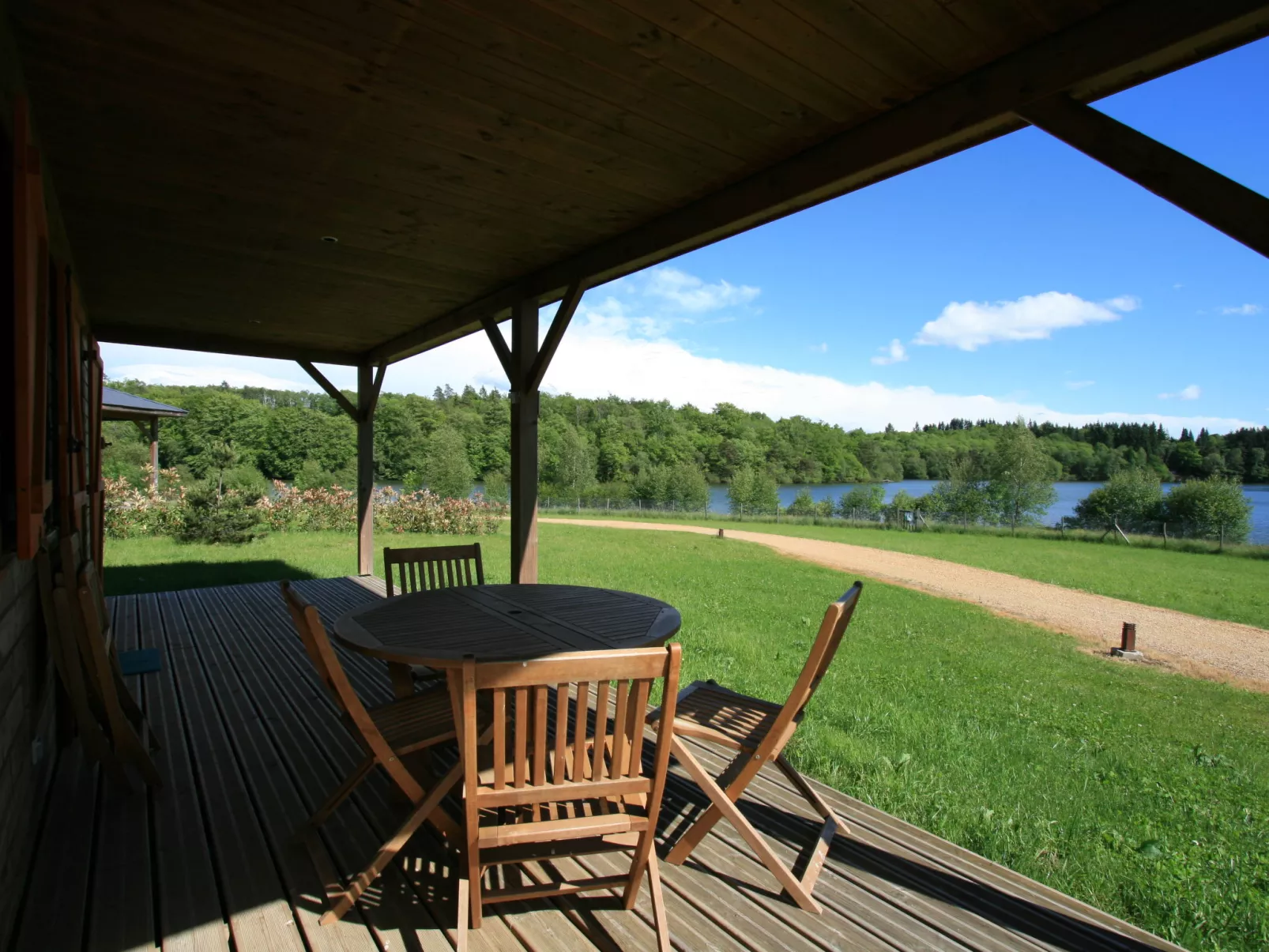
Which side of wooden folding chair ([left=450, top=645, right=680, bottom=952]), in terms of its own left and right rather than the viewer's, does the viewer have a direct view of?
back

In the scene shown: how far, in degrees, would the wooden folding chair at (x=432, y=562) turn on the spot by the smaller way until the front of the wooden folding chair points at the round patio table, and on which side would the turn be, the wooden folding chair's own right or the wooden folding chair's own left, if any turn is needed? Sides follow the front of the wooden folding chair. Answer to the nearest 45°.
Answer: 0° — it already faces it

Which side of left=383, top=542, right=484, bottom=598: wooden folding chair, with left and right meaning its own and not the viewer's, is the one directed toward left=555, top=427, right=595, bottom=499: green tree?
back

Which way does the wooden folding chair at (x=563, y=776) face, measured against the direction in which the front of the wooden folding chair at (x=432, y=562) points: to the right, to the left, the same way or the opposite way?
the opposite way

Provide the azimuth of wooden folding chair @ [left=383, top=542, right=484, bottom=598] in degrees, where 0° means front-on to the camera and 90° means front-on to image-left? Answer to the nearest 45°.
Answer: approximately 0°

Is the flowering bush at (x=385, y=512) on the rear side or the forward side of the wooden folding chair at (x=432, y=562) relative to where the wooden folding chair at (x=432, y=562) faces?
on the rear side

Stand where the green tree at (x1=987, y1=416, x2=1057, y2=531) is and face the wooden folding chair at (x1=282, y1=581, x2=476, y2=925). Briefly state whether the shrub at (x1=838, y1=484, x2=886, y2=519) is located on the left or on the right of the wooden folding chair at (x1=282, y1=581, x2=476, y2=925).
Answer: right

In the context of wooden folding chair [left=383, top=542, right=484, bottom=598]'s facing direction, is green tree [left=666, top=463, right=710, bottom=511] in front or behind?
behind

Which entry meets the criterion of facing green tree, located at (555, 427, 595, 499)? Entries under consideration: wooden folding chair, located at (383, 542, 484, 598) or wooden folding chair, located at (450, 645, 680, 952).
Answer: wooden folding chair, located at (450, 645, 680, 952)

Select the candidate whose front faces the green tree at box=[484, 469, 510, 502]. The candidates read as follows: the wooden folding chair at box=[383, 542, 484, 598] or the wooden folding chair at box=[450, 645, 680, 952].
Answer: the wooden folding chair at box=[450, 645, 680, 952]

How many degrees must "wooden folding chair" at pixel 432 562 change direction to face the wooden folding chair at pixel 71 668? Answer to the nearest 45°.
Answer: approximately 45° to its right

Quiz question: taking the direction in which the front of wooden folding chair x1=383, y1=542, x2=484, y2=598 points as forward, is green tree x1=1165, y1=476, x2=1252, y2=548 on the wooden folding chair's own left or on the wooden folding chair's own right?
on the wooden folding chair's own left

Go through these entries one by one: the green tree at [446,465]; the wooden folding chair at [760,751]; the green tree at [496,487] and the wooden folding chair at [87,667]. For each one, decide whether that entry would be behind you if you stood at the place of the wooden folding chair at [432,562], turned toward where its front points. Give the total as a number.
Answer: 2

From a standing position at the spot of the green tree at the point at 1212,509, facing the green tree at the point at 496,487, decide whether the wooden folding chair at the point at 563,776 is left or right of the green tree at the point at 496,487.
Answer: left

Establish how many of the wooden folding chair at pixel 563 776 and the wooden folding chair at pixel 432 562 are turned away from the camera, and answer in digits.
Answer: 1
